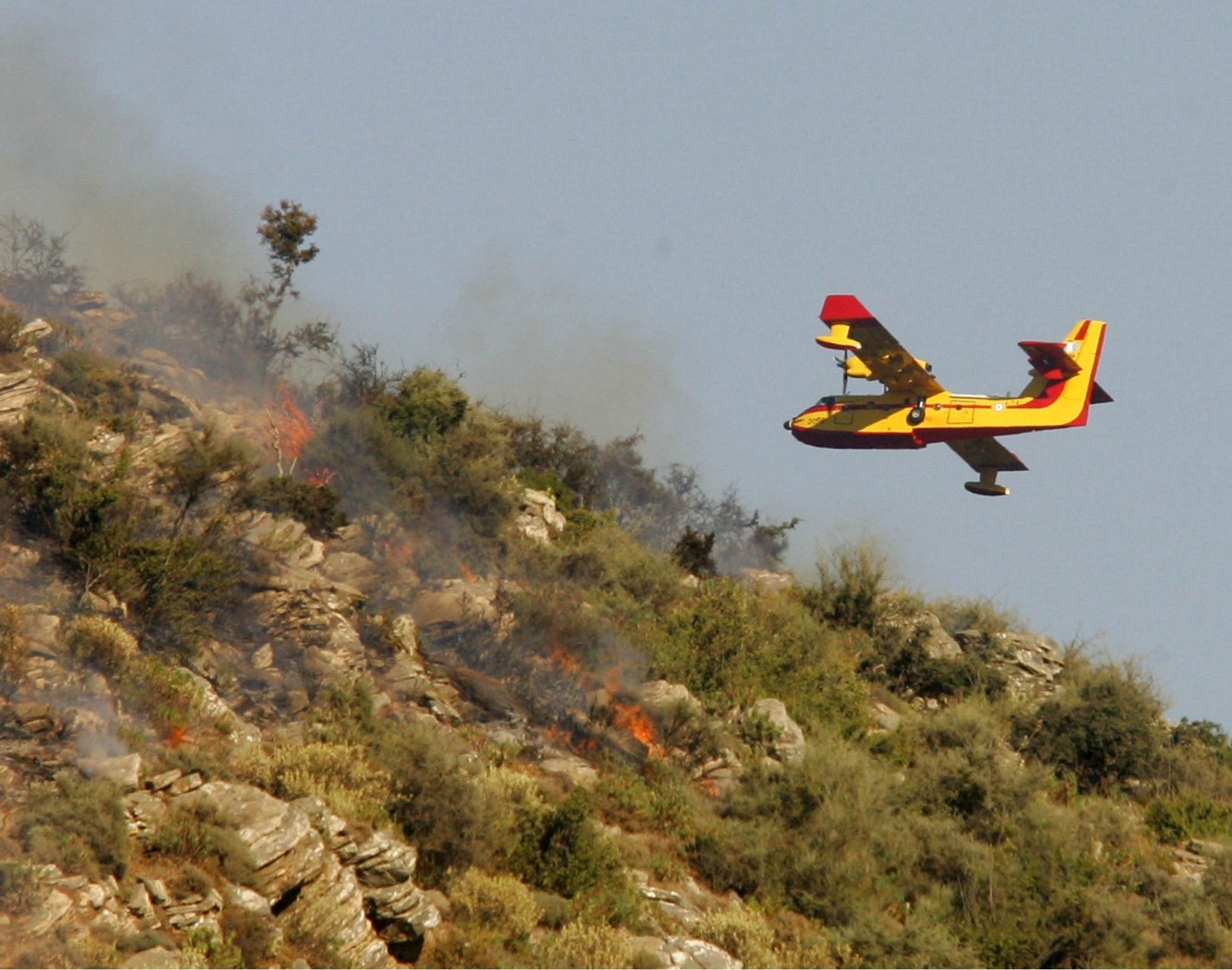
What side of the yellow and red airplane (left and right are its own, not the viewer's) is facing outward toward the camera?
left

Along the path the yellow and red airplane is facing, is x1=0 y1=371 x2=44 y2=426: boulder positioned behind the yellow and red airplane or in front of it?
in front

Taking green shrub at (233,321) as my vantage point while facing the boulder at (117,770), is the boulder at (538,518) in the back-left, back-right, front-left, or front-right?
front-left

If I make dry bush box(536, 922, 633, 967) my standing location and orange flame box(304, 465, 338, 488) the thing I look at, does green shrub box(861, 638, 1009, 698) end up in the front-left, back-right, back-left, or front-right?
front-right

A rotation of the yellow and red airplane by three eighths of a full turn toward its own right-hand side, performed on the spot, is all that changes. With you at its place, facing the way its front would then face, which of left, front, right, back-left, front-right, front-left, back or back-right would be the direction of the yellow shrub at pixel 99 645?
back

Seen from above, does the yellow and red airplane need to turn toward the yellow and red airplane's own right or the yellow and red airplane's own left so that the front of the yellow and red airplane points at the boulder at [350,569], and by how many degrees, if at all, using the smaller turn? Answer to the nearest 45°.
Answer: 0° — it already faces it

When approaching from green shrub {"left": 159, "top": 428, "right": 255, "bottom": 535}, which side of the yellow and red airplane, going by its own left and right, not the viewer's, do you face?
front

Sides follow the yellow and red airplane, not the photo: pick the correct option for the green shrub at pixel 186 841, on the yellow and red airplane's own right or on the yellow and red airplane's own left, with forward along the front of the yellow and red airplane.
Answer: on the yellow and red airplane's own left

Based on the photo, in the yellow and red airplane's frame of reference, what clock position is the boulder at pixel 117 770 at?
The boulder is roughly at 10 o'clock from the yellow and red airplane.

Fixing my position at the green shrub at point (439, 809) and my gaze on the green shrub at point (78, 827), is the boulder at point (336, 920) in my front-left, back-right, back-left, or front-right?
front-left

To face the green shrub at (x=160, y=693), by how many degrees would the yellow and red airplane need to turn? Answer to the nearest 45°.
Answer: approximately 45° to its left
